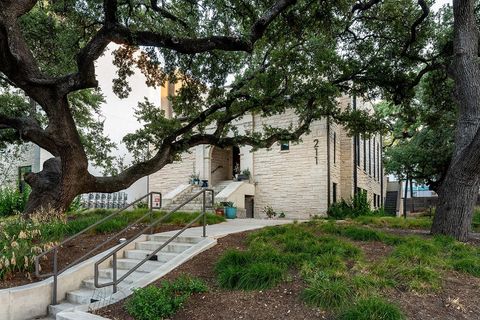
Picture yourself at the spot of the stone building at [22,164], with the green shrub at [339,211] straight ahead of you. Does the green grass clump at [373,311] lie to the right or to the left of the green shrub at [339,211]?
right

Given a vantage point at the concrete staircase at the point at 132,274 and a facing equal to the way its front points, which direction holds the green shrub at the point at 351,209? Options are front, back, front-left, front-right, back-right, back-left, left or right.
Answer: back

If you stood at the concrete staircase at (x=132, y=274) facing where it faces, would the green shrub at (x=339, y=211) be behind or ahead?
behind

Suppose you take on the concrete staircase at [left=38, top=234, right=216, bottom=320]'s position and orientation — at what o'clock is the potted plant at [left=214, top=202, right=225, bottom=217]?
The potted plant is roughly at 5 o'clock from the concrete staircase.

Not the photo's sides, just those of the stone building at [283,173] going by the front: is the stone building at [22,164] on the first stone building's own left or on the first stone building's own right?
on the first stone building's own right

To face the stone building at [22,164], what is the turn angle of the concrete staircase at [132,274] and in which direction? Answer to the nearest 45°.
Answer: approximately 135° to its right

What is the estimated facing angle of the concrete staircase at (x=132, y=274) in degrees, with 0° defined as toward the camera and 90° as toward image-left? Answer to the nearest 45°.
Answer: approximately 45°

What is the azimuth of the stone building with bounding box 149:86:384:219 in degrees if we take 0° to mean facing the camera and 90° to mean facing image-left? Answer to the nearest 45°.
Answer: approximately 45°
